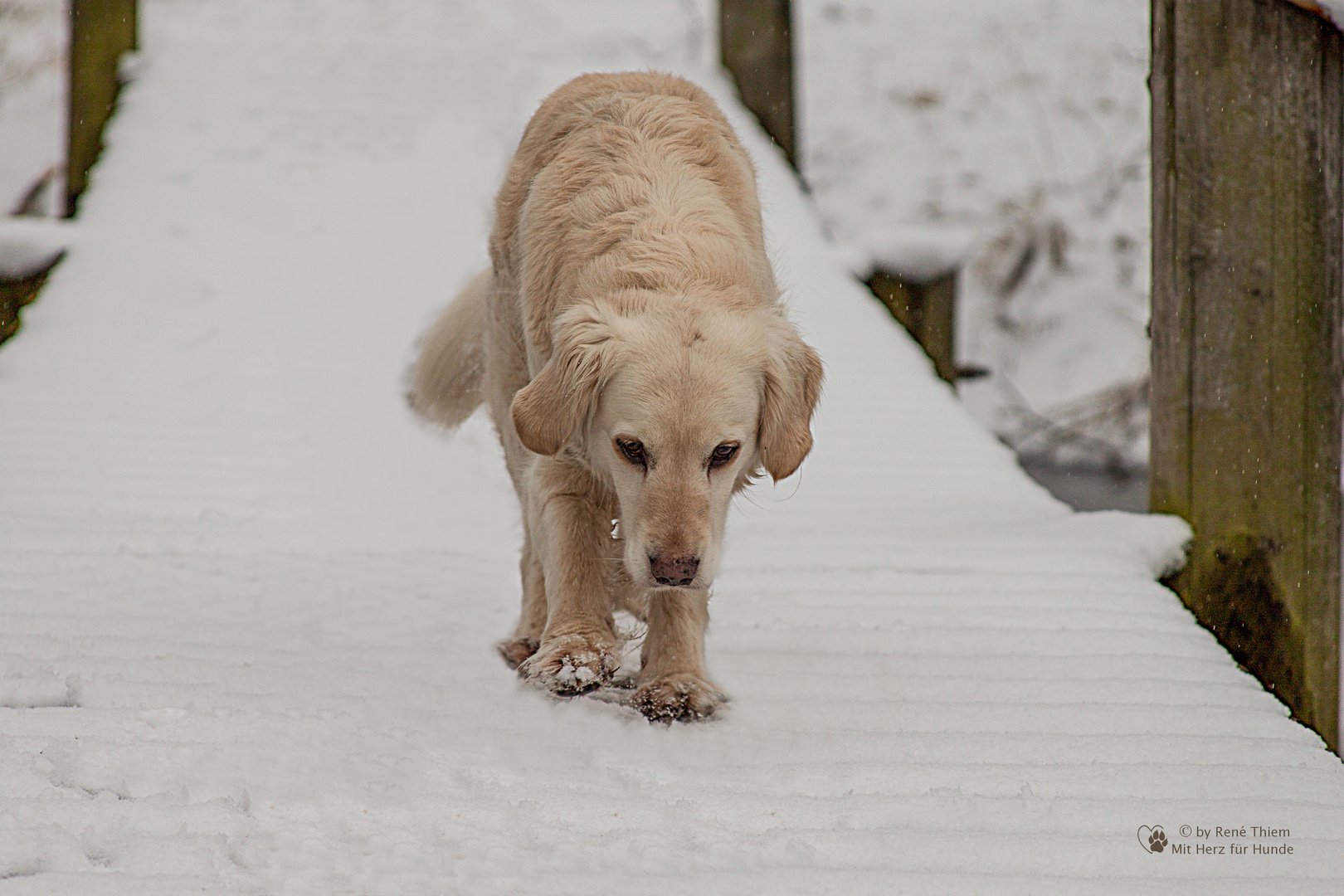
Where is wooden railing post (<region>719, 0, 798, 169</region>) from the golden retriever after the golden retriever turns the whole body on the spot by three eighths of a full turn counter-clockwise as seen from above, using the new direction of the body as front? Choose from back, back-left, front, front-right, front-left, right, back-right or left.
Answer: front-left

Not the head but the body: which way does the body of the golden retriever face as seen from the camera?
toward the camera

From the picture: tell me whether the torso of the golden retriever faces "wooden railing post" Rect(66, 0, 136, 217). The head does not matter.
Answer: no

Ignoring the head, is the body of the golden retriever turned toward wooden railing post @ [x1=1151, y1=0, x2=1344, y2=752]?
no
